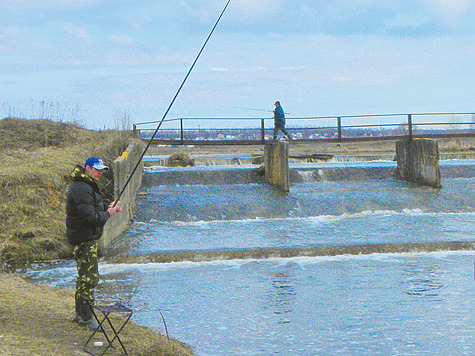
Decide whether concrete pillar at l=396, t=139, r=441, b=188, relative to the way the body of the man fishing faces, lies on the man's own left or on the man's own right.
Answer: on the man's own left

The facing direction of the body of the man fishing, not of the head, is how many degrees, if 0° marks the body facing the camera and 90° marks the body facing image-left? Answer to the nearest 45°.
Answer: approximately 270°

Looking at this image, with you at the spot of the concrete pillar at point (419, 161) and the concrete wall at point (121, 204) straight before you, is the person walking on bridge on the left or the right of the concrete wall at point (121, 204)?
right
